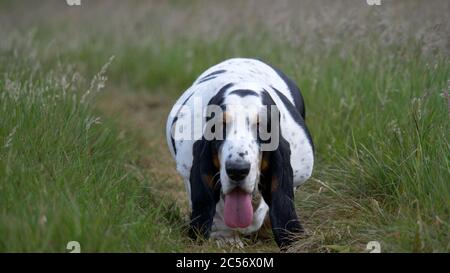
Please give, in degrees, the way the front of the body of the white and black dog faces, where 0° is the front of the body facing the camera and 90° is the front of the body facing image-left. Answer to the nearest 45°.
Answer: approximately 0°
